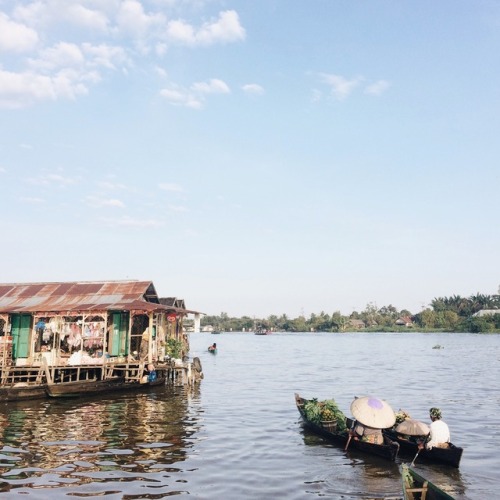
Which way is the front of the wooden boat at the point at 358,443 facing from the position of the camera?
facing away from the viewer and to the left of the viewer

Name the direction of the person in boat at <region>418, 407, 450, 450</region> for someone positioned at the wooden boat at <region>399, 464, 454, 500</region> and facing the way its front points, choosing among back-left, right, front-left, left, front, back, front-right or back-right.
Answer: front-right

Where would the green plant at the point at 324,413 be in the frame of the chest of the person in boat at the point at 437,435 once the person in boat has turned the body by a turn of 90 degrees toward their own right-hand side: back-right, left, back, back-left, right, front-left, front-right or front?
left

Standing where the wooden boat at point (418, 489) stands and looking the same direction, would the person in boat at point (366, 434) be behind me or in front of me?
in front

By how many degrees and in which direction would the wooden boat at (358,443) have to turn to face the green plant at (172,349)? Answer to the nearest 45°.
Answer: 0° — it already faces it

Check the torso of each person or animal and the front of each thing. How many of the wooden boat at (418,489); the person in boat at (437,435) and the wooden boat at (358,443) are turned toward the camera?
0

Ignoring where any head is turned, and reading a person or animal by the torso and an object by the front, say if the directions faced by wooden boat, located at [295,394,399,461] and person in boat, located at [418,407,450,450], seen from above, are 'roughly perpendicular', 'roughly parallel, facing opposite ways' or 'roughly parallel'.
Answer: roughly parallel

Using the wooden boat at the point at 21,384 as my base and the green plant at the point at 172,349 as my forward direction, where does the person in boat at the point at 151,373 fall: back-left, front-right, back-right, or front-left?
front-right

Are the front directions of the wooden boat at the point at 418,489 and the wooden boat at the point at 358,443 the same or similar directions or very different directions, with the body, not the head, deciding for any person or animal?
same or similar directions

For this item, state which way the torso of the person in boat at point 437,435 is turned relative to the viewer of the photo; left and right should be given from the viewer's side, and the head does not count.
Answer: facing away from the viewer and to the left of the viewer

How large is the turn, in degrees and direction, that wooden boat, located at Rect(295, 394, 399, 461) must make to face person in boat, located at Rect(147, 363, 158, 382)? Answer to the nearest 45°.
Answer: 0° — it already faces them

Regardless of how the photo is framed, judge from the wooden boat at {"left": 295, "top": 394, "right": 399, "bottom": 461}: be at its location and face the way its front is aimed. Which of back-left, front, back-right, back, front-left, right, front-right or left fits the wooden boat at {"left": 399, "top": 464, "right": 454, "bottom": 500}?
back-left

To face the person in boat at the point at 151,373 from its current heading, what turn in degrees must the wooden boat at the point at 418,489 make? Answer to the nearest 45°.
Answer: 0° — it already faces them

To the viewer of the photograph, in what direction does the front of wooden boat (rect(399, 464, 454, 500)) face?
facing away from the viewer and to the left of the viewer
